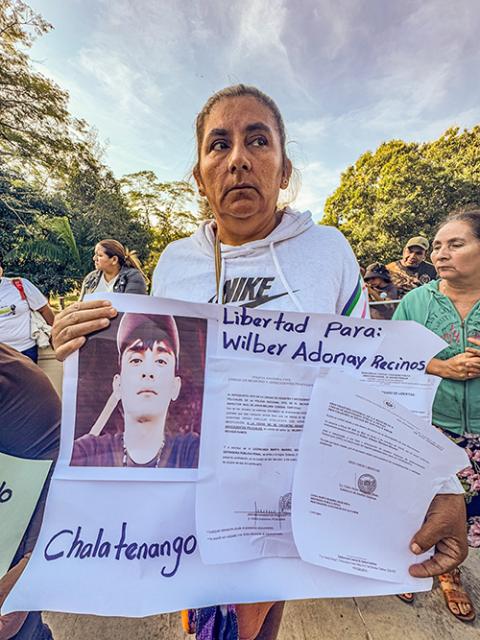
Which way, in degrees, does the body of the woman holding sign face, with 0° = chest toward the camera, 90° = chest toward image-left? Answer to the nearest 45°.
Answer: approximately 0°

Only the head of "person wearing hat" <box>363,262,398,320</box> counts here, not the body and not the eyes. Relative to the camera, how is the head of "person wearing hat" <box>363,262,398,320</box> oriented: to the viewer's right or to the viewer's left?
to the viewer's left

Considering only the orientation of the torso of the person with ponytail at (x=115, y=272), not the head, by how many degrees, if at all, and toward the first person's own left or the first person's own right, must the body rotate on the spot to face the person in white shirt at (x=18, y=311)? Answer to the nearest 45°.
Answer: approximately 45° to the first person's own right

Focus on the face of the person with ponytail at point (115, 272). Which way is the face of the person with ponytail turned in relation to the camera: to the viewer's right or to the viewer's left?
to the viewer's left

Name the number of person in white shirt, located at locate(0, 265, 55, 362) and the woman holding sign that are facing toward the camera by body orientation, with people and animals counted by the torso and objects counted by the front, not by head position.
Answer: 2

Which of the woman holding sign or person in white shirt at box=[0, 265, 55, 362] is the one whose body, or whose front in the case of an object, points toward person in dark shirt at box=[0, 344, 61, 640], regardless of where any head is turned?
the person in white shirt

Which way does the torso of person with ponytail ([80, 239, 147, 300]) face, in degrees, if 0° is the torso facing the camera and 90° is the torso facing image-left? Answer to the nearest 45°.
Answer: approximately 45°

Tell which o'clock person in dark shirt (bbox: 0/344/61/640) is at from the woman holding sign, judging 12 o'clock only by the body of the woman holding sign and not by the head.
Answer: The person in dark shirt is roughly at 3 o'clock from the woman holding sign.

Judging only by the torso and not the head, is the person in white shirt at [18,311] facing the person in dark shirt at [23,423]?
yes
